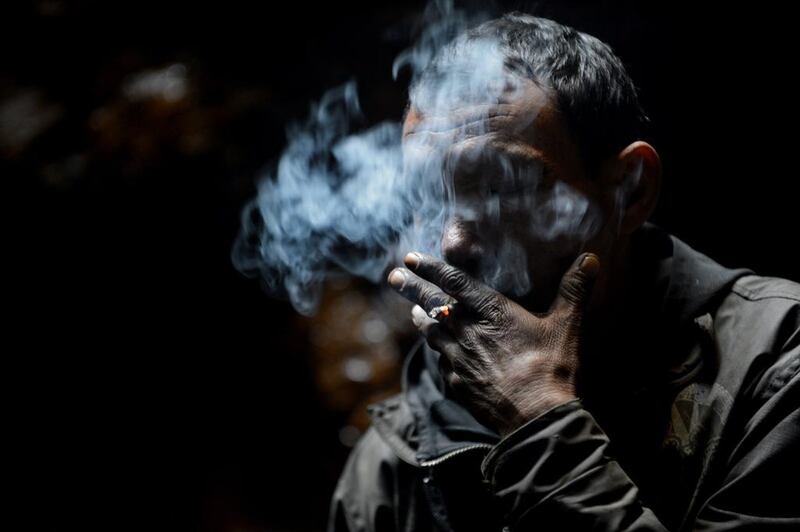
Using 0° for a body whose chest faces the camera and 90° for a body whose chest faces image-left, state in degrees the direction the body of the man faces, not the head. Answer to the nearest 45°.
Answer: approximately 45°

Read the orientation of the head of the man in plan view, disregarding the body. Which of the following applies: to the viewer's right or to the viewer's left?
to the viewer's left
